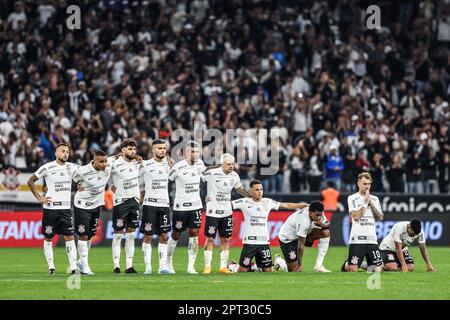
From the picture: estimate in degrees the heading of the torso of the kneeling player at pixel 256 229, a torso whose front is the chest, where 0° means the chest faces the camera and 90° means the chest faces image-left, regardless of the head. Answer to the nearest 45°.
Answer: approximately 0°

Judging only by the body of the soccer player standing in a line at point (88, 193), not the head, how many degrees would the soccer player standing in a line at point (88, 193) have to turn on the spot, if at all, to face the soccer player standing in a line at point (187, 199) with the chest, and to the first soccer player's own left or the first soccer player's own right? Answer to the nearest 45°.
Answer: approximately 45° to the first soccer player's own left

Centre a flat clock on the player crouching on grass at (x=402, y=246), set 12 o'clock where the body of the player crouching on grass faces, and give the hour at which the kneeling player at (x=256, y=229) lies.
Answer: The kneeling player is roughly at 4 o'clock from the player crouching on grass.

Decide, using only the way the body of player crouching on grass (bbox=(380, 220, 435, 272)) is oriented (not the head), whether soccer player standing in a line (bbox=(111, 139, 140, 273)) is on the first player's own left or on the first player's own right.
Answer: on the first player's own right

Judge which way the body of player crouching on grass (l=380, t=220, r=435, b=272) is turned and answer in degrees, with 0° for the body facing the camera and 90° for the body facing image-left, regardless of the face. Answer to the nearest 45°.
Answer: approximately 315°

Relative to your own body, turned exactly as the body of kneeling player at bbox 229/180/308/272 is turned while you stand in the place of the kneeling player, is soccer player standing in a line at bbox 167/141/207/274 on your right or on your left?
on your right

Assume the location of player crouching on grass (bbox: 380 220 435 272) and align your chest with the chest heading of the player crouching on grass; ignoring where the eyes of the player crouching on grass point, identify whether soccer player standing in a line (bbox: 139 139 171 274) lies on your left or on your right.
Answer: on your right

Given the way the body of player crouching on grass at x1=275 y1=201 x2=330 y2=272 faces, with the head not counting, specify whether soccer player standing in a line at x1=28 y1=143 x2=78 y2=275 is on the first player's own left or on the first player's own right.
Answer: on the first player's own right

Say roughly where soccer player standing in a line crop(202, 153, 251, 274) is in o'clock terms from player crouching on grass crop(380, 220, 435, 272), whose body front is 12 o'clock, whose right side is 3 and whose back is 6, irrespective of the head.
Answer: The soccer player standing in a line is roughly at 4 o'clock from the player crouching on grass.

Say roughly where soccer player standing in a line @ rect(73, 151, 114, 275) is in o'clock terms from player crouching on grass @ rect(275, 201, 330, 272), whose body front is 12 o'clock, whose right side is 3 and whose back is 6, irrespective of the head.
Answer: The soccer player standing in a line is roughly at 4 o'clock from the player crouching on grass.

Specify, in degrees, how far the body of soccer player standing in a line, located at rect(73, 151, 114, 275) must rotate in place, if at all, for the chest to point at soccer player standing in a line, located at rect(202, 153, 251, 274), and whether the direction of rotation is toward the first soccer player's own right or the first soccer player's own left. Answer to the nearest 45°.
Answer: approximately 45° to the first soccer player's own left

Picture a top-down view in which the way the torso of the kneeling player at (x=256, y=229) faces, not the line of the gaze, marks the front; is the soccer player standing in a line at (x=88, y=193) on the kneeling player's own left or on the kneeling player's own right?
on the kneeling player's own right
